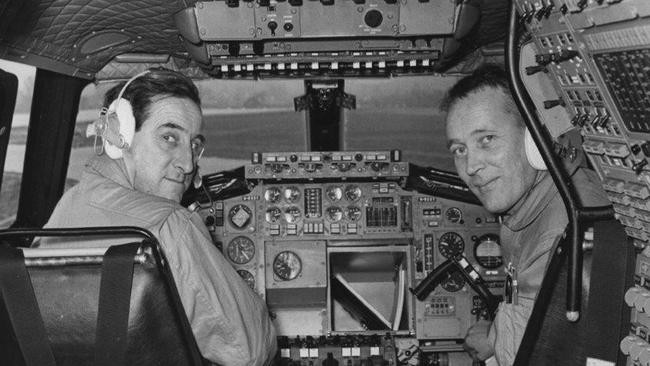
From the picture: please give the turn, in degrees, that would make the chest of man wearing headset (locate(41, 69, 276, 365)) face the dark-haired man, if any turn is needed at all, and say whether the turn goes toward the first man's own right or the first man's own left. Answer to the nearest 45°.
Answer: approximately 45° to the first man's own right

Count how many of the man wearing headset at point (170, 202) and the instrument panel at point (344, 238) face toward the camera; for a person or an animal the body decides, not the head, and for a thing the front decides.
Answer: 1

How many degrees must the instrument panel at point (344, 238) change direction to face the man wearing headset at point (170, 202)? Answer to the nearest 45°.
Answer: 0° — it already faces them

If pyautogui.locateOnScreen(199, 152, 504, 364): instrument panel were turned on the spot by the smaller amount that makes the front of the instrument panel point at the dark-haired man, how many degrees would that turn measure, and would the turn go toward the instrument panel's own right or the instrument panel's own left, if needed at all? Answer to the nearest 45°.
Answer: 0° — it already faces them

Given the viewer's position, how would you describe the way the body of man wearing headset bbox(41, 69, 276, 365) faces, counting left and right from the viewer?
facing away from the viewer and to the right of the viewer

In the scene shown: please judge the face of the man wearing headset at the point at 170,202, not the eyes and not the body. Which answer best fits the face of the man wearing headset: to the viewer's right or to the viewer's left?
to the viewer's right

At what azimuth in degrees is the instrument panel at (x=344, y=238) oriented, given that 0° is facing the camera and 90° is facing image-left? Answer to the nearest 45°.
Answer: approximately 0°
